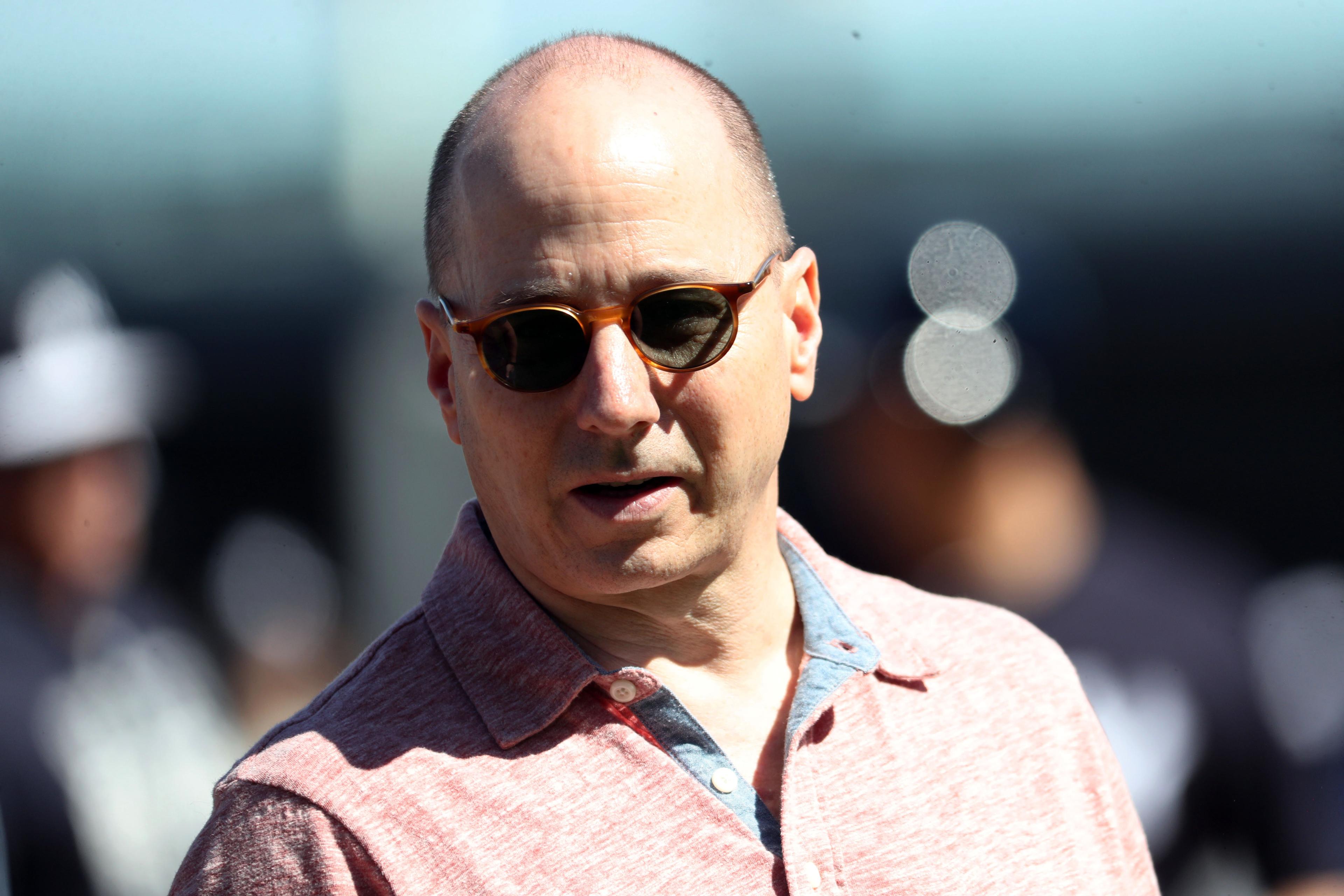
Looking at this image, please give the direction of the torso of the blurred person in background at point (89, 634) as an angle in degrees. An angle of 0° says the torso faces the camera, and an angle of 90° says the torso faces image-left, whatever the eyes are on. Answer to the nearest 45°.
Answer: approximately 315°

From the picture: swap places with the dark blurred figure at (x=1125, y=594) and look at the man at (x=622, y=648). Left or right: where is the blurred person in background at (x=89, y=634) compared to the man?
right

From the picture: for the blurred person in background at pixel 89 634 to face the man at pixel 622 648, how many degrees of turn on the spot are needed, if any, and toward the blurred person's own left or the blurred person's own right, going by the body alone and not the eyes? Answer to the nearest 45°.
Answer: approximately 45° to the blurred person's own right
